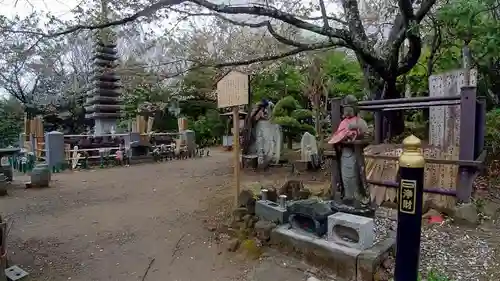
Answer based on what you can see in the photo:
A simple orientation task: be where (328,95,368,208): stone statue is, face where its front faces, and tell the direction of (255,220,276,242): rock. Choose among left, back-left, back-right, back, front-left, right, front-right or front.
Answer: front-right

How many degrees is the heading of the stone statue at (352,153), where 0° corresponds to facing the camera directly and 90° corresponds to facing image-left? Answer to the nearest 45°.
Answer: approximately 45°

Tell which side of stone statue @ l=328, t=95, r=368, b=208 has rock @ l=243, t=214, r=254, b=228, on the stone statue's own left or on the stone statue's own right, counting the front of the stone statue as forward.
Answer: on the stone statue's own right

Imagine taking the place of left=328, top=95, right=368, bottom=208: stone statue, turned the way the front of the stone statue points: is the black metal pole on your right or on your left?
on your left

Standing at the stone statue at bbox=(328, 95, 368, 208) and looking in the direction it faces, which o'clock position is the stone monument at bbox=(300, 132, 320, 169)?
The stone monument is roughly at 4 o'clock from the stone statue.

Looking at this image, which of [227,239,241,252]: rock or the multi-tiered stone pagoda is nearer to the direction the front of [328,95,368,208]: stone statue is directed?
the rock

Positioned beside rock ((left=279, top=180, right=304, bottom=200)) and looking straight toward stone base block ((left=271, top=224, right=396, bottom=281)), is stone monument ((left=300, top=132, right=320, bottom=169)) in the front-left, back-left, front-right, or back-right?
back-left
